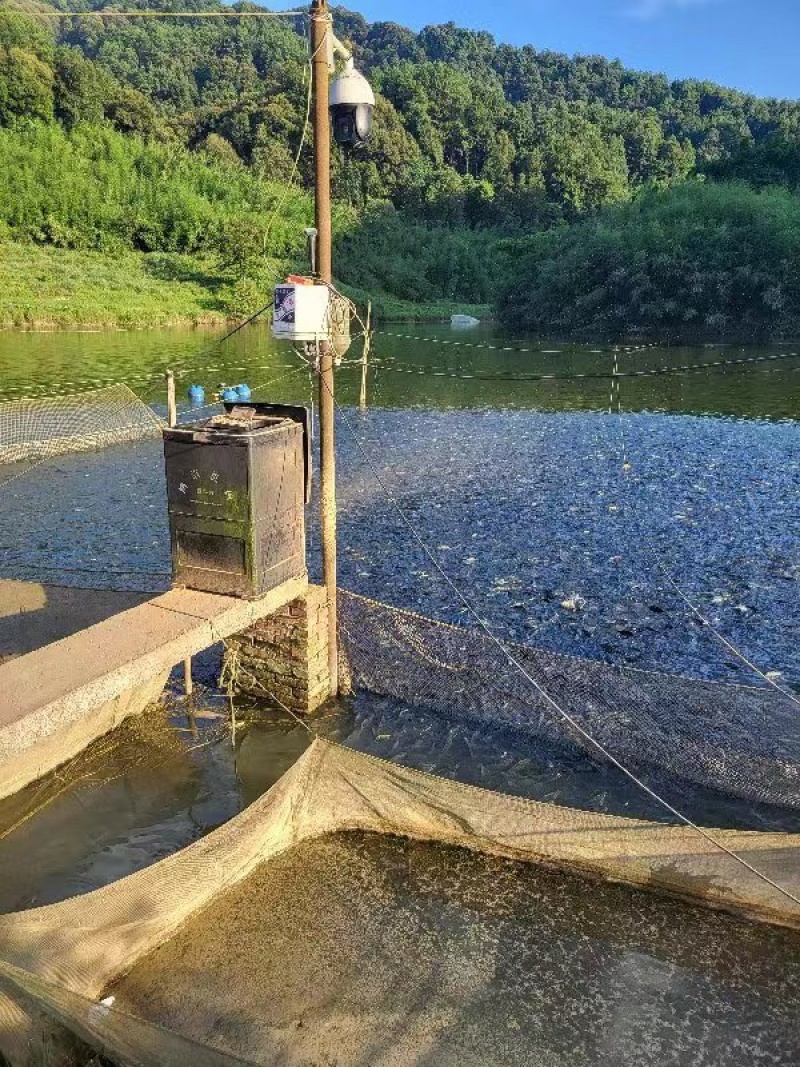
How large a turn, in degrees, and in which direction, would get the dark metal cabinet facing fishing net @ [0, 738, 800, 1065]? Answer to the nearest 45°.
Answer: approximately 45° to its left

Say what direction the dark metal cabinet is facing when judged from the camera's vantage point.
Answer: facing the viewer and to the left of the viewer

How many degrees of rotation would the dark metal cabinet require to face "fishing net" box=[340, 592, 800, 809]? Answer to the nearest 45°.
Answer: approximately 135° to its left
